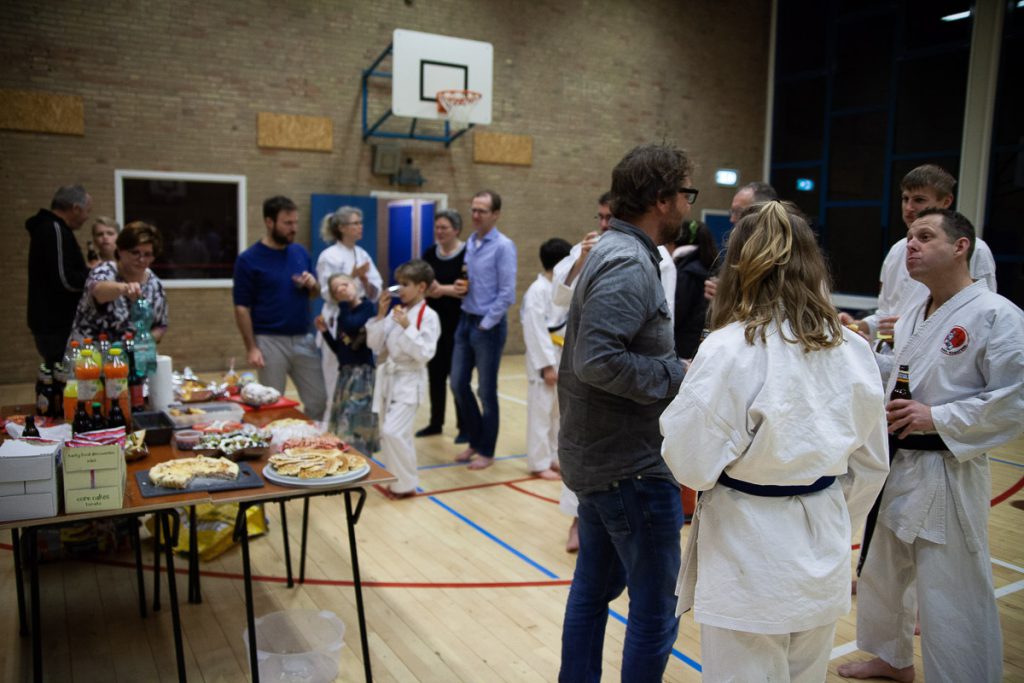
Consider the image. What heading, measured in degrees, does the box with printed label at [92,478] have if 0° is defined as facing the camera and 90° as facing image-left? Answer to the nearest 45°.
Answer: approximately 0°

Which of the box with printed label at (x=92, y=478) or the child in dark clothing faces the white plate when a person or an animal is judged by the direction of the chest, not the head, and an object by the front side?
the child in dark clothing

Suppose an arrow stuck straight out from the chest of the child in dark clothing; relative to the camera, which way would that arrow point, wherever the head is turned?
toward the camera

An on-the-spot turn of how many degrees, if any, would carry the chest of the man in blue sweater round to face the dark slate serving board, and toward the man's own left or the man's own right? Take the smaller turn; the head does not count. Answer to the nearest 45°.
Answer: approximately 45° to the man's own right

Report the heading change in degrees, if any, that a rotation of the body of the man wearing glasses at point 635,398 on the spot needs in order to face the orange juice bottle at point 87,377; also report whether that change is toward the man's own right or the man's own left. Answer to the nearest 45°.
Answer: approximately 180°

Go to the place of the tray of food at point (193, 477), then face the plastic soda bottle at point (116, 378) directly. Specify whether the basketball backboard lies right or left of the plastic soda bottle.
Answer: right

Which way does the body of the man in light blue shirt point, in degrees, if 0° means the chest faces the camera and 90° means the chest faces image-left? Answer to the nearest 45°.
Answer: approximately 45°

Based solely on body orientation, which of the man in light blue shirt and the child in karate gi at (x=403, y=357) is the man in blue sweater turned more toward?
the child in karate gi

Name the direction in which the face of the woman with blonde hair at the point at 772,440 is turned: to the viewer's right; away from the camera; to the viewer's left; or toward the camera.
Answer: away from the camera

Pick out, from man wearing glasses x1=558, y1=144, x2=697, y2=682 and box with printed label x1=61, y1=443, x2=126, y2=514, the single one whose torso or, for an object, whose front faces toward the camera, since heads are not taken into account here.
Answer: the box with printed label

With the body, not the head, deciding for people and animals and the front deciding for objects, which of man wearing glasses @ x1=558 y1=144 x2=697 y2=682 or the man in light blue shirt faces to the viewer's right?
the man wearing glasses

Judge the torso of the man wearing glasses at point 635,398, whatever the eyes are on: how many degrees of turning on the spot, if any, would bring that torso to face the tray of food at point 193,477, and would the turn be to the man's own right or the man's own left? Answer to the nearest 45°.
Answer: approximately 180°

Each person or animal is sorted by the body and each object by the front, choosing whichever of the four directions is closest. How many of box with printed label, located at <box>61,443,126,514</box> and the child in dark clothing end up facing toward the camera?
2

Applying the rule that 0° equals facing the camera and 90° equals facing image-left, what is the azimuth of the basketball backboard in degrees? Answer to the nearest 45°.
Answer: approximately 315°

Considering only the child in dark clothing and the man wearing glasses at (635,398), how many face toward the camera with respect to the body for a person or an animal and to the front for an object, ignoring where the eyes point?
1
